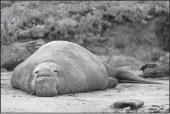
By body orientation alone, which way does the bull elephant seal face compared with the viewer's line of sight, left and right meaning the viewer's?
facing the viewer and to the left of the viewer
